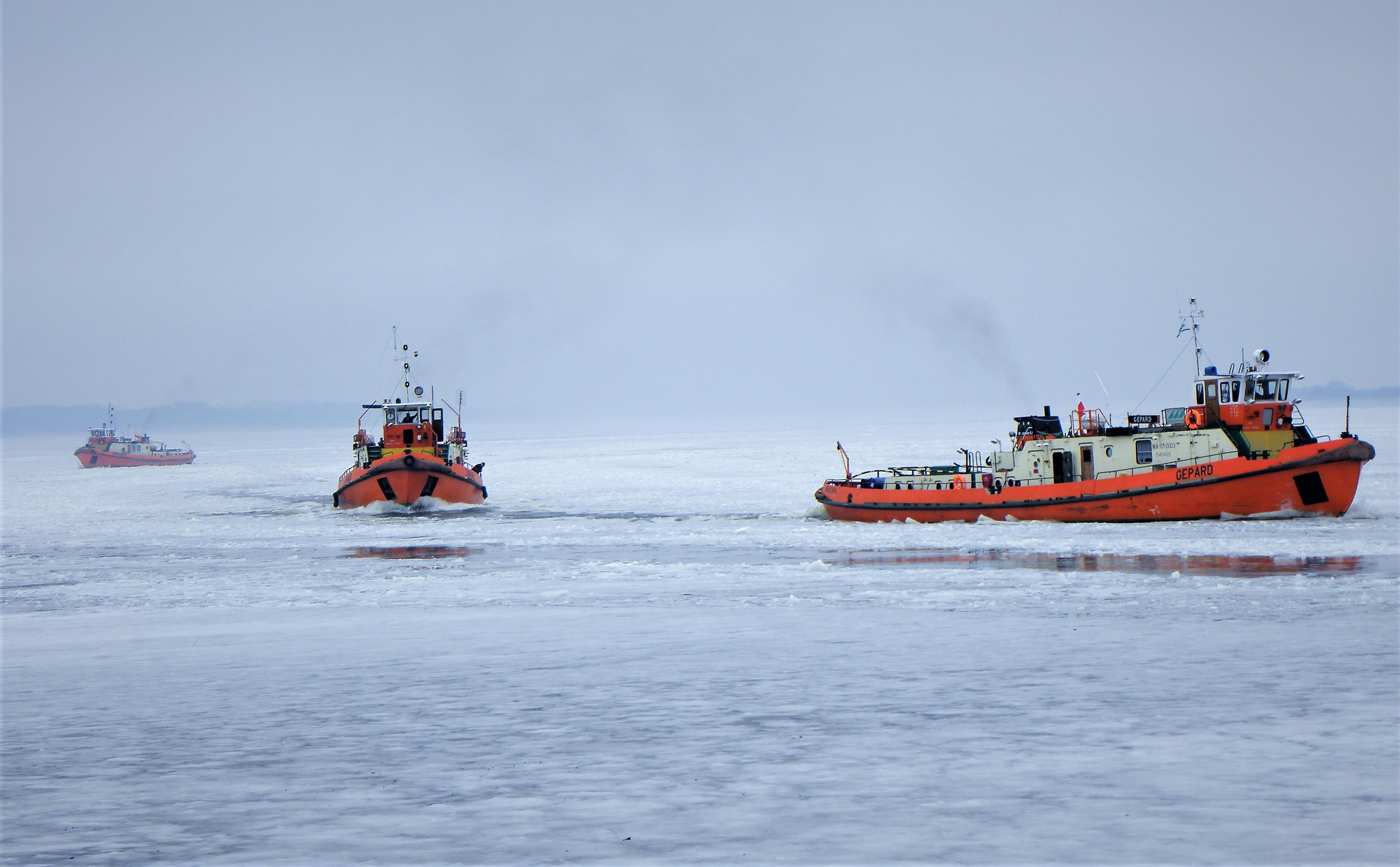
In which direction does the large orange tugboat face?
to the viewer's right
